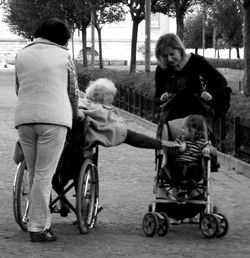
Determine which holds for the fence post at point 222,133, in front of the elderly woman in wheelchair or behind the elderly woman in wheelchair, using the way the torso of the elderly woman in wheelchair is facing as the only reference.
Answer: in front

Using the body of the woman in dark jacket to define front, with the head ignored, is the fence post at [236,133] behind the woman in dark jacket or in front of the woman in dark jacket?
behind

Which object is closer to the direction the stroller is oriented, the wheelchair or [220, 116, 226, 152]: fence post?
the wheelchair

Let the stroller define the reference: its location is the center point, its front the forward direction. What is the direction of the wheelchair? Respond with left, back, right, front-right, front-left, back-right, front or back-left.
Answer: right

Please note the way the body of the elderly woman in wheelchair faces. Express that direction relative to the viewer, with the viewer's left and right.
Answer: facing away from the viewer and to the right of the viewer

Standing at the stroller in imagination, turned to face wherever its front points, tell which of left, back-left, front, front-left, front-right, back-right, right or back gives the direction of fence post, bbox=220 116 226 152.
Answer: back

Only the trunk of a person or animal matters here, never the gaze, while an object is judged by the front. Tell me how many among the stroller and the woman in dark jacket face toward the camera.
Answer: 2

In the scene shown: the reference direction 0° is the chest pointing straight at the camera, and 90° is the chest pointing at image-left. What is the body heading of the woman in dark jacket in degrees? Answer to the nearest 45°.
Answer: approximately 0°

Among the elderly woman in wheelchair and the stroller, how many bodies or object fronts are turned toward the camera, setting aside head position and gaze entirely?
1
